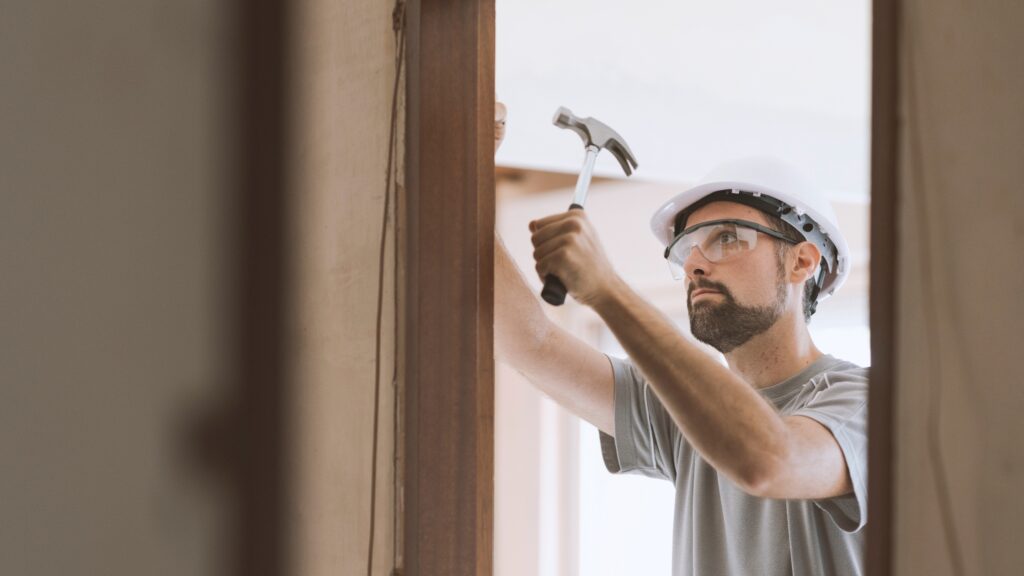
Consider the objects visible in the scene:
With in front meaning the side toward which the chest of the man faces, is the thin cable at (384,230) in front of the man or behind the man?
in front

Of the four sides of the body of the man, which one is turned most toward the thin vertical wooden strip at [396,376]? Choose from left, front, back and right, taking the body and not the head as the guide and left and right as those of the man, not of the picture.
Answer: front

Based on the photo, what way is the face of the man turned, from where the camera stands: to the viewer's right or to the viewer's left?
to the viewer's left

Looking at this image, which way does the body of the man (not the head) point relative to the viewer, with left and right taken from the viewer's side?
facing the viewer and to the left of the viewer

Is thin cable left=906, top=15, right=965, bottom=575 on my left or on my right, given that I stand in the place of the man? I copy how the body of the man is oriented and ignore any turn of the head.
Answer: on my left
